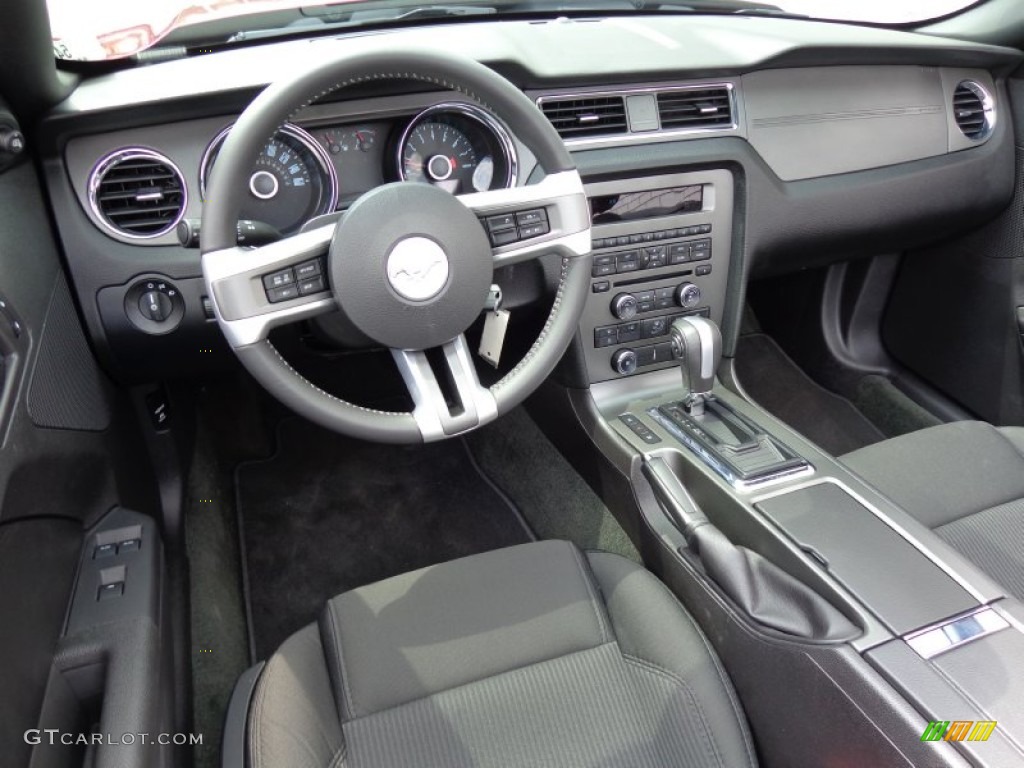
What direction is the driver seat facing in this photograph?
away from the camera

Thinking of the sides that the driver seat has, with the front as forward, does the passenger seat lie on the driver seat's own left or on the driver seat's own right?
on the driver seat's own right
